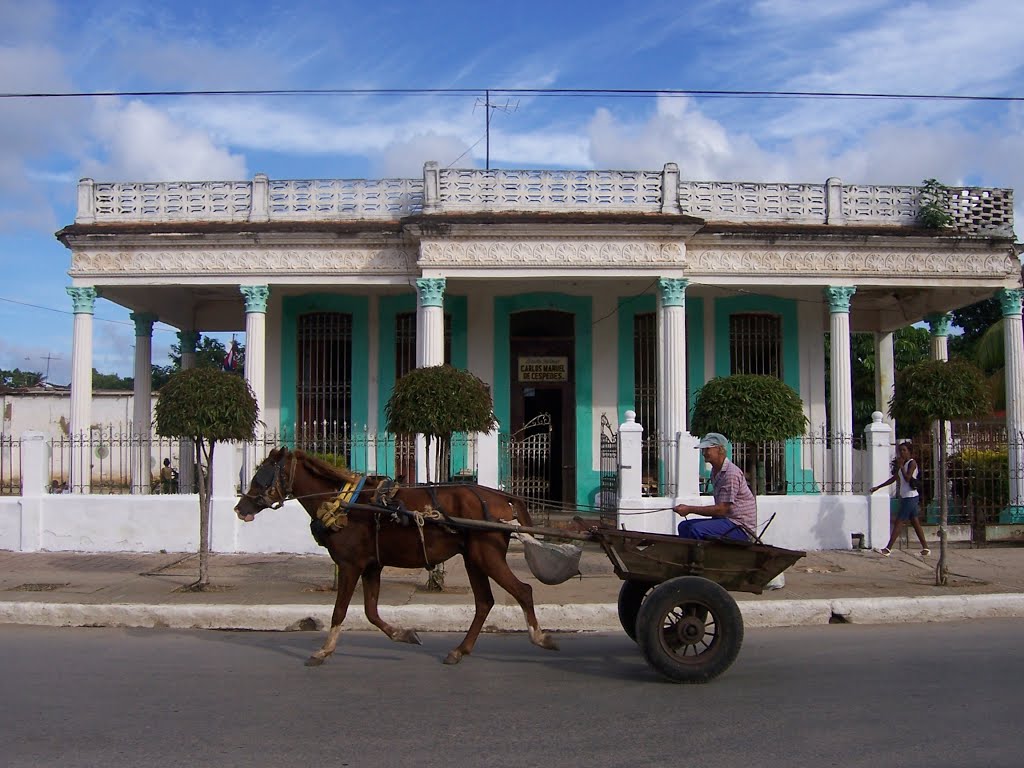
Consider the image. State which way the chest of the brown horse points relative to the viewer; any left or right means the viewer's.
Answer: facing to the left of the viewer

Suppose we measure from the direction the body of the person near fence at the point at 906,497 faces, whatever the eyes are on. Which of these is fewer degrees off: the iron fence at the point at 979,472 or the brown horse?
the brown horse

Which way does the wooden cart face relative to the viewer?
to the viewer's left

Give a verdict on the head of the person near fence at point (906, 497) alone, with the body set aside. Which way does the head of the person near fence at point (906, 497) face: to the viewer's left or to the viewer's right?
to the viewer's left

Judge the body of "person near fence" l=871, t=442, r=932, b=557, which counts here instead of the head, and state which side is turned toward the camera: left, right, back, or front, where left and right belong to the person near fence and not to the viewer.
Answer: left

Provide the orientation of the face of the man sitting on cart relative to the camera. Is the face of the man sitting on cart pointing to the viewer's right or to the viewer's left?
to the viewer's left

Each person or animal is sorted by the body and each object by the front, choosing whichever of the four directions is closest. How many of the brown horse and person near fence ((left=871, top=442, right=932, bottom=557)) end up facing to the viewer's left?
2

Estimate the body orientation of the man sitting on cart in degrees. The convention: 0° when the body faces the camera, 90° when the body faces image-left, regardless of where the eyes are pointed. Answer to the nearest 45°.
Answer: approximately 90°
